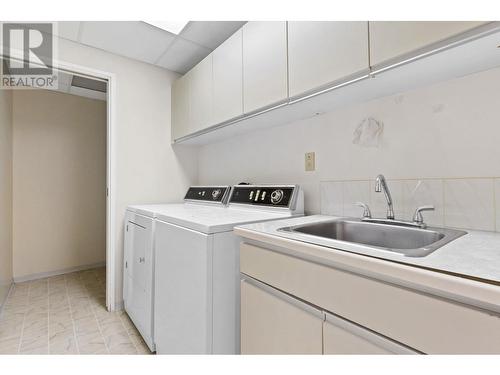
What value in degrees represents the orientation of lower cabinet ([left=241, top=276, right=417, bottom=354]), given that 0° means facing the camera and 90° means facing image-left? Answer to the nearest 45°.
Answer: approximately 45°

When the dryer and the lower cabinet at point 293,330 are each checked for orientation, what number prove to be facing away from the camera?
0

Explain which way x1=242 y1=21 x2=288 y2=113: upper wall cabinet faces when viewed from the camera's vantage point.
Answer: facing the viewer and to the left of the viewer

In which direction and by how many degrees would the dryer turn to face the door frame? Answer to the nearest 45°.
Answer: approximately 90° to its right

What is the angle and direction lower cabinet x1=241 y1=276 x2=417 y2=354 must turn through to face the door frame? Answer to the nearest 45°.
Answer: approximately 90° to its right

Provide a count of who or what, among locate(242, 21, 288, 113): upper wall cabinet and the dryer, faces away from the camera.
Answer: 0

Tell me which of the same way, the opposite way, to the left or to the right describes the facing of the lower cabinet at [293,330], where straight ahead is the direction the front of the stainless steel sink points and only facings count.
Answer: the same way

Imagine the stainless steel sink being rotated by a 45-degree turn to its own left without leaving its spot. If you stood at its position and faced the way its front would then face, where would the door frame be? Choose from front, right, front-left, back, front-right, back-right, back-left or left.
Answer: right

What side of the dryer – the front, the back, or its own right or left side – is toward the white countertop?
left

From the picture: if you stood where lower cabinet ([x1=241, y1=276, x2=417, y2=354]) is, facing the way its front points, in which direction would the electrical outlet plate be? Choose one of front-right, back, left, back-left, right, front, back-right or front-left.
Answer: back-right

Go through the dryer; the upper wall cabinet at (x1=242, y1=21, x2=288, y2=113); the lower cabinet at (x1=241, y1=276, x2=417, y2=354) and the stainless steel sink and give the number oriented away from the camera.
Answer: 0

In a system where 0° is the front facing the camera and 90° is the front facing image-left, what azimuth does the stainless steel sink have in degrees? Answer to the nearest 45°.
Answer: approximately 45°

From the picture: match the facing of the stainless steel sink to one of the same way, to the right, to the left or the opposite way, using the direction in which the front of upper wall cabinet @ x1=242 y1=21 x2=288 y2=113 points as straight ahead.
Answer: the same way

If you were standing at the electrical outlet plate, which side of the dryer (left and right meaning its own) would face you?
left
